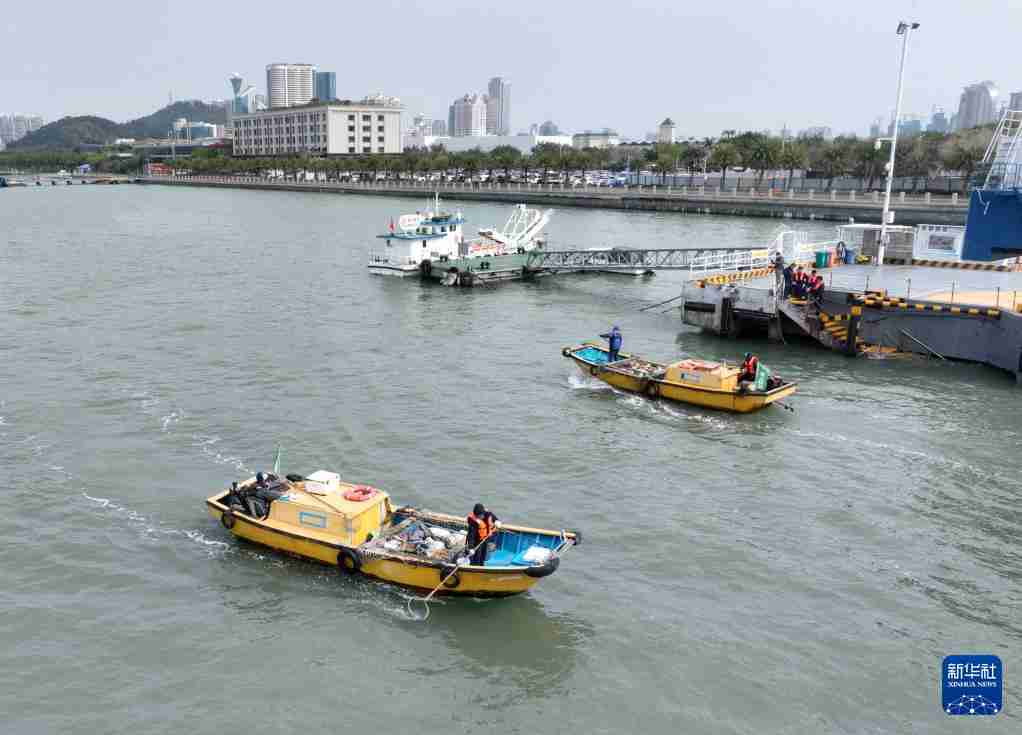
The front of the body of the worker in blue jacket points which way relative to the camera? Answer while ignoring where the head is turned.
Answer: to the viewer's left

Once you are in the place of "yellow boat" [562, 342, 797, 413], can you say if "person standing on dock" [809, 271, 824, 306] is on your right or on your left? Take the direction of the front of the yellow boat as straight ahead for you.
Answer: on your right

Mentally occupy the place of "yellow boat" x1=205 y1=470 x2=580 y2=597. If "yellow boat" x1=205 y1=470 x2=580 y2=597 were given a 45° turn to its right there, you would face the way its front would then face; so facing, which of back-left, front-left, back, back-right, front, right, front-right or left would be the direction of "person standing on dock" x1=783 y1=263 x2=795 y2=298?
back-left

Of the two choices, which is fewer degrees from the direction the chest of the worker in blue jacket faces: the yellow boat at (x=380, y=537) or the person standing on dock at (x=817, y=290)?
the yellow boat

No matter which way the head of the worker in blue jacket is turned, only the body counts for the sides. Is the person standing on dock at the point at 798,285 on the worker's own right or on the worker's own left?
on the worker's own right

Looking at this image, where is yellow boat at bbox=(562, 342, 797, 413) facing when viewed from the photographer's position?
facing away from the viewer and to the left of the viewer

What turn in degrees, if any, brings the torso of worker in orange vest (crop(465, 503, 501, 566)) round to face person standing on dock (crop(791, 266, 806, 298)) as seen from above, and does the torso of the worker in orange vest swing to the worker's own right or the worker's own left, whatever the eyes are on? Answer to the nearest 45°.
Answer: approximately 180°

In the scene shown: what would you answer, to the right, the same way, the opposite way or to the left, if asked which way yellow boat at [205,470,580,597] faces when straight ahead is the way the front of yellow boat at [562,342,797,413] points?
the opposite way

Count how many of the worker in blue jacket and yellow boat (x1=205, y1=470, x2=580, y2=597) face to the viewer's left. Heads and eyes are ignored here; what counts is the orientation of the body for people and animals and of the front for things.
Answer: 1

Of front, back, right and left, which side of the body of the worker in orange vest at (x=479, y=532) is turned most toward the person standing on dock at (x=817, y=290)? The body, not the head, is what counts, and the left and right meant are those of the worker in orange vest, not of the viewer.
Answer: back

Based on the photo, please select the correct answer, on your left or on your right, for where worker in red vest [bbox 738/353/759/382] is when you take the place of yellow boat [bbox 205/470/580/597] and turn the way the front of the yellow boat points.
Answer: on your left

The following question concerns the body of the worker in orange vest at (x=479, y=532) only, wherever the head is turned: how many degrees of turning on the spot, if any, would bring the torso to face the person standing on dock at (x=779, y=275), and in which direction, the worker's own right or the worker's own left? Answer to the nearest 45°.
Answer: approximately 180°

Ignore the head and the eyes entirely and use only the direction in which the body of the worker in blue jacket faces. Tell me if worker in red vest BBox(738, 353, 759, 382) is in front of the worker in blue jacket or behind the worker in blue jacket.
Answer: behind

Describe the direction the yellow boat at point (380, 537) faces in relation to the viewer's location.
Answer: facing the viewer and to the right of the viewer

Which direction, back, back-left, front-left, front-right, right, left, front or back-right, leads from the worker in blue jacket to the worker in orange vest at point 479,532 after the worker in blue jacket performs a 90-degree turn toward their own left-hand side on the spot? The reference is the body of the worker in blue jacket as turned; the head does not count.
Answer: front
